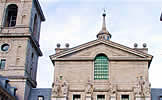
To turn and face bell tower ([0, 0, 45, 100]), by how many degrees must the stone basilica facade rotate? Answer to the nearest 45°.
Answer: approximately 90° to its right

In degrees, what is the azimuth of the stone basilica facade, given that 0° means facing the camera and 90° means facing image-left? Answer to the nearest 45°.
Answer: approximately 0°
